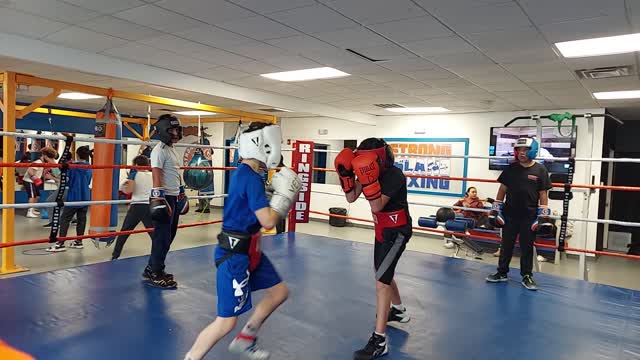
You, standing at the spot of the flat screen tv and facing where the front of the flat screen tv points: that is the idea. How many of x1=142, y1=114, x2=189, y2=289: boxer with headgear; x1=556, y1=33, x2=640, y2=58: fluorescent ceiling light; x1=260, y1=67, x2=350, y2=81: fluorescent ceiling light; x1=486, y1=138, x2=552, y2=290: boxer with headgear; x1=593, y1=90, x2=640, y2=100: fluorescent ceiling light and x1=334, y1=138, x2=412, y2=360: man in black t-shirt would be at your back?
0

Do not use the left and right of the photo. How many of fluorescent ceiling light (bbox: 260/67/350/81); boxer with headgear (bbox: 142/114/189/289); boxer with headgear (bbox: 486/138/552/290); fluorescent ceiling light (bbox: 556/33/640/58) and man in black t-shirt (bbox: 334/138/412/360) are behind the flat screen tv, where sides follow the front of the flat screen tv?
0

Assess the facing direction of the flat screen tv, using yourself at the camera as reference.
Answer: facing the viewer

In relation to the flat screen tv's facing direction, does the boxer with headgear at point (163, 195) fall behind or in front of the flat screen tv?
in front

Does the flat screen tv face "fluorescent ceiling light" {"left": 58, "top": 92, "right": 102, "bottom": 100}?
no

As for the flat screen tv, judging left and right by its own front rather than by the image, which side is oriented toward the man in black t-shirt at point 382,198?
front

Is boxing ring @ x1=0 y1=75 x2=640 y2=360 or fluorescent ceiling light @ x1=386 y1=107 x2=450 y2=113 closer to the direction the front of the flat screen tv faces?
the boxing ring

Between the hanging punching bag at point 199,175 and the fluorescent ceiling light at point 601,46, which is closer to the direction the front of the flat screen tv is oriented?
the fluorescent ceiling light

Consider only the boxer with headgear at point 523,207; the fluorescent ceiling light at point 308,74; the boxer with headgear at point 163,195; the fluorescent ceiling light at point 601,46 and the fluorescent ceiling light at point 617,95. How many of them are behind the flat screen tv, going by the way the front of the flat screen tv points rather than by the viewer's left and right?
0

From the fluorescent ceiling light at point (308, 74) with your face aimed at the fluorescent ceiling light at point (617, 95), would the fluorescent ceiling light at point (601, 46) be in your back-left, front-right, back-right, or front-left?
front-right

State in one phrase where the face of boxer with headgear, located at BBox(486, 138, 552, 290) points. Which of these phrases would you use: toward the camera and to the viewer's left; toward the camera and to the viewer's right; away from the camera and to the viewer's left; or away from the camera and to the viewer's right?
toward the camera and to the viewer's left

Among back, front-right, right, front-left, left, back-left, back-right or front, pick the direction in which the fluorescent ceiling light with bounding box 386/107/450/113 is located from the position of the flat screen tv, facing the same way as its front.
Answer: right

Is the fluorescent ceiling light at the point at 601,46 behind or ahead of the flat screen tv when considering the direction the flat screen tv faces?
ahead

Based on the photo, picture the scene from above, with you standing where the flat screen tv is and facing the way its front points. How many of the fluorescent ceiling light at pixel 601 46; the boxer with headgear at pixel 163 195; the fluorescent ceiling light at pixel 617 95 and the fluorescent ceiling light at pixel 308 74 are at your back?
0
